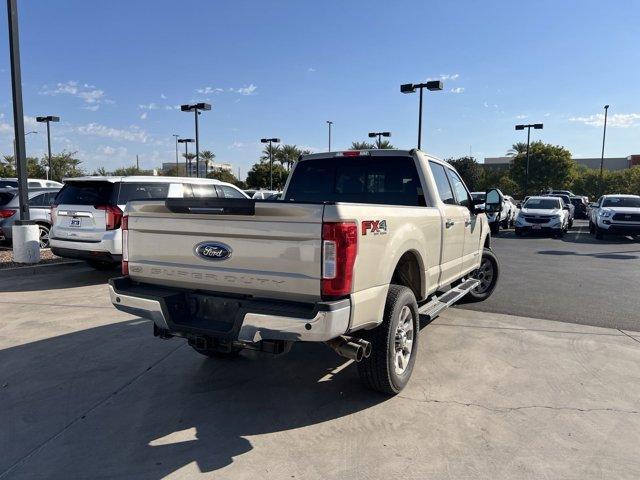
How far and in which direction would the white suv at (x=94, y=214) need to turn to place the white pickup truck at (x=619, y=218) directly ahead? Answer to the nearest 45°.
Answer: approximately 45° to its right

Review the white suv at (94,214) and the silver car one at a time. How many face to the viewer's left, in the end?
0

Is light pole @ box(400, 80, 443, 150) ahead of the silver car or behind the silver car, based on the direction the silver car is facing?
ahead

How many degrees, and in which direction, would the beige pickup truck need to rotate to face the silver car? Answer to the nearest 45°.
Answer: approximately 90° to its left

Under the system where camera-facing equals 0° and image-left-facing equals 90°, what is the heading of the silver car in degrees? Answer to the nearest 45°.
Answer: approximately 225°

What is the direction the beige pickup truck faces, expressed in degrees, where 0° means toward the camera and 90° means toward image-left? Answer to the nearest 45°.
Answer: approximately 225°

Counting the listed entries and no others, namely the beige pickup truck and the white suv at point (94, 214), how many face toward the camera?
0

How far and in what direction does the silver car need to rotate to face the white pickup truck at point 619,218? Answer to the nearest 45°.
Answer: approximately 45° to its right

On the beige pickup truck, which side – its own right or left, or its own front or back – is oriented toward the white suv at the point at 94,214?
left

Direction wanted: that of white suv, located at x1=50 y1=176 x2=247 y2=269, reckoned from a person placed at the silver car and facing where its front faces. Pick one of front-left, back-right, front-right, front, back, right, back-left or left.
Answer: back-right

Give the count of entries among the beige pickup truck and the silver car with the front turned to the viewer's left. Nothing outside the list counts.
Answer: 0

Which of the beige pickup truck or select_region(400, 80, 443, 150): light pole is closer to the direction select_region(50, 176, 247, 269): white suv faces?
the light pole

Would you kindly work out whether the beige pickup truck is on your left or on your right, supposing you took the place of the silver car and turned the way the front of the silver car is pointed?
on your right
